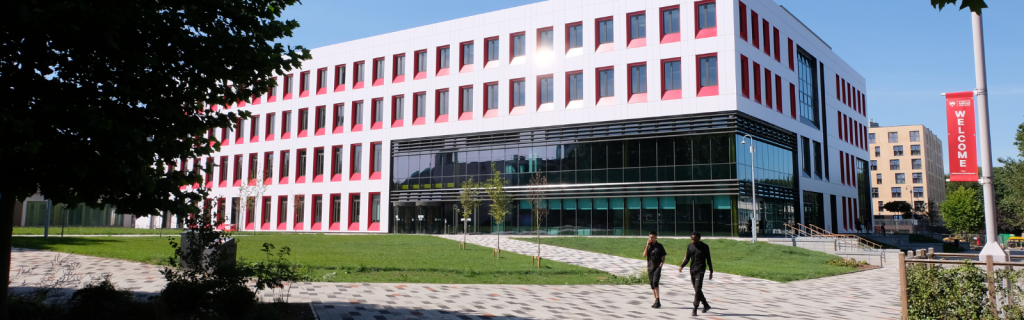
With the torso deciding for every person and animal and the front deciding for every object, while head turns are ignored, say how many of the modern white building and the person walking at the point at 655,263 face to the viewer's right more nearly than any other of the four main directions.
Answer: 0

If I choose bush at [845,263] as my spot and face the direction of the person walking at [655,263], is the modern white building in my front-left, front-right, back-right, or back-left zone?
back-right

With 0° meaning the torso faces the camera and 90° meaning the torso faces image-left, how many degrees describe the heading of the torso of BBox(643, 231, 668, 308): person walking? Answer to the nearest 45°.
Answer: approximately 45°

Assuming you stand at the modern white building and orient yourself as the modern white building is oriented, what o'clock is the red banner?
The red banner is roughly at 10 o'clock from the modern white building.

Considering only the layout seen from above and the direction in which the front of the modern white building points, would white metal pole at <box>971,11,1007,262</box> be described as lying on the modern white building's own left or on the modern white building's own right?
on the modern white building's own left

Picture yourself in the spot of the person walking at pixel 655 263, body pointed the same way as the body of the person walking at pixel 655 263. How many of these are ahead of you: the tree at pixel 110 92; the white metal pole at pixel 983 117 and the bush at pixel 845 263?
1

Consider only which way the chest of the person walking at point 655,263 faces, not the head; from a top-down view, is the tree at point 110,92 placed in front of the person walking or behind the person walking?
in front

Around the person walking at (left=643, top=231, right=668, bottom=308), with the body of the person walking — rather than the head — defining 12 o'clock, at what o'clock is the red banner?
The red banner is roughly at 7 o'clock from the person walking.

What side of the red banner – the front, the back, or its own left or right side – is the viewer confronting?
front

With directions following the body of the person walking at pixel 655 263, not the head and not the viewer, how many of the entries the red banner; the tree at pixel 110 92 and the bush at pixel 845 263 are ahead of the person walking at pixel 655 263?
1

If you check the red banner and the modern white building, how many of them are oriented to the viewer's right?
0

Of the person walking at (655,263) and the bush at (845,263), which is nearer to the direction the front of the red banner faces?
the person walking
